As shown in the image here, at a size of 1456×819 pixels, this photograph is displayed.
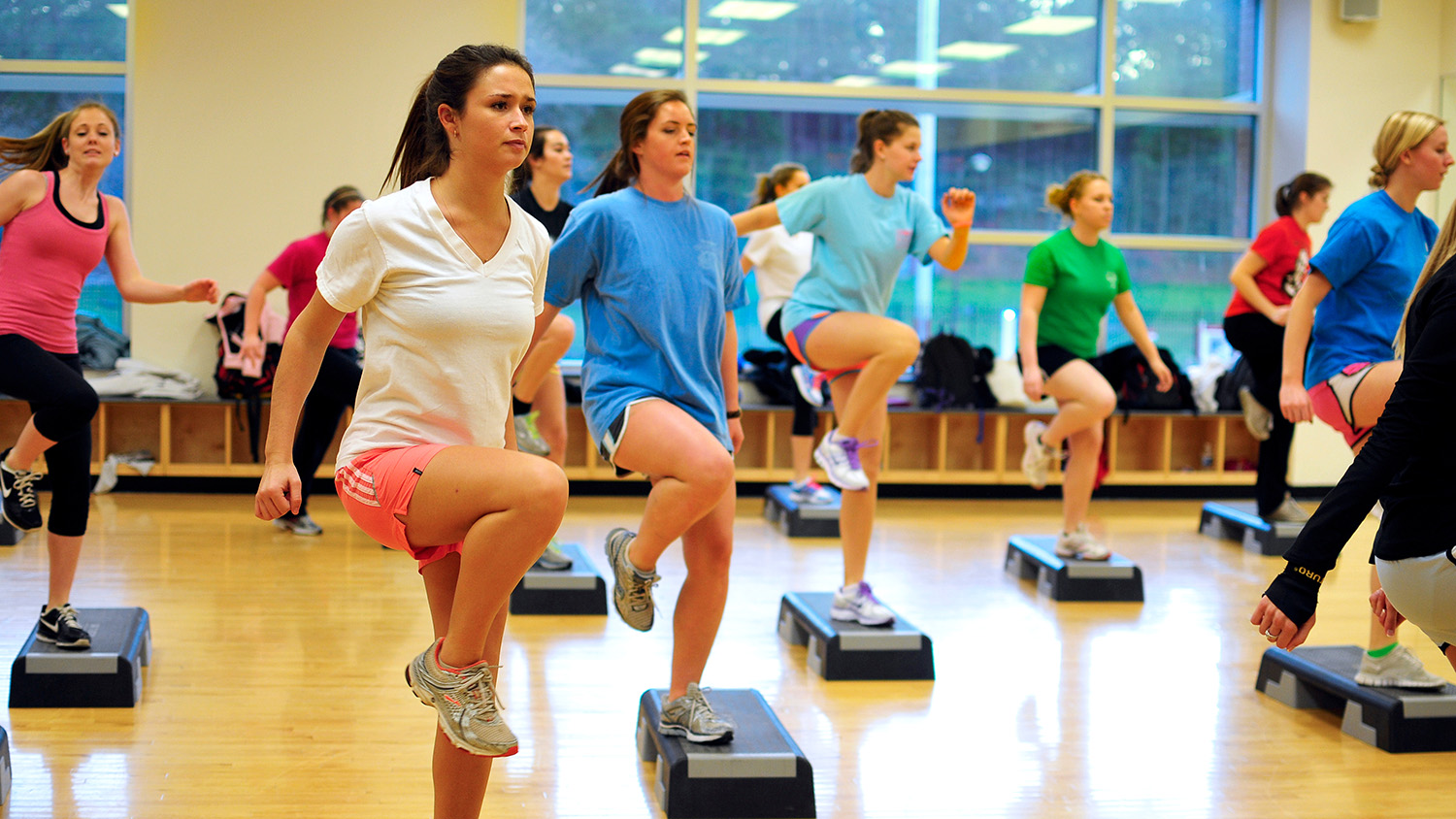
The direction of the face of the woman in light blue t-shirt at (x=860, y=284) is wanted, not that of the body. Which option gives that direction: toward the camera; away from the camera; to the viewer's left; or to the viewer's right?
to the viewer's right

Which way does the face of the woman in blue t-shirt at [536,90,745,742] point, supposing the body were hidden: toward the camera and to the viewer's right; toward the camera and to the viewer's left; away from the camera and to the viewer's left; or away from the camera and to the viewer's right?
toward the camera and to the viewer's right

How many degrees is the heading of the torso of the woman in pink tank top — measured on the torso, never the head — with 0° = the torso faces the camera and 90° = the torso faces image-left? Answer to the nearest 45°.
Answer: approximately 315°

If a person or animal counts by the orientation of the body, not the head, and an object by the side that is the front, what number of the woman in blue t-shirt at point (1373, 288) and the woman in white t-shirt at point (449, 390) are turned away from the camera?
0

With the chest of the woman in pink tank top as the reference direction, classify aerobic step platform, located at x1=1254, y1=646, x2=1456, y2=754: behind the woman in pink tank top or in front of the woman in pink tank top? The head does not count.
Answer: in front
